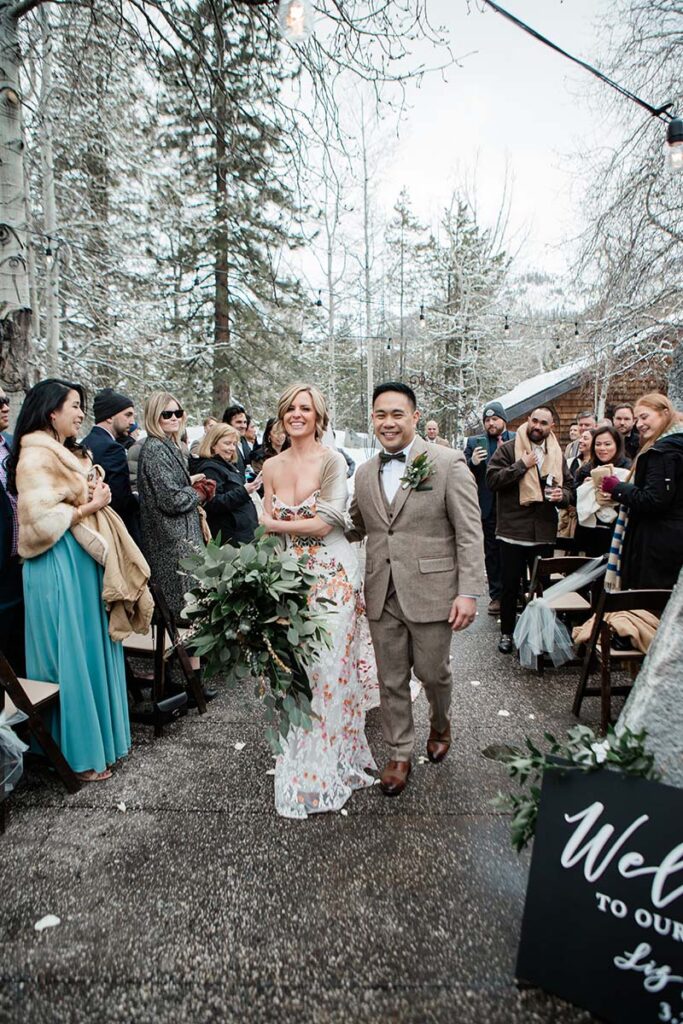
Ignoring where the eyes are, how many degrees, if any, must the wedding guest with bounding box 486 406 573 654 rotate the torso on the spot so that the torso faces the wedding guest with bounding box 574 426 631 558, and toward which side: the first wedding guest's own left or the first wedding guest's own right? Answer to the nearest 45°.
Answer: approximately 135° to the first wedding guest's own left

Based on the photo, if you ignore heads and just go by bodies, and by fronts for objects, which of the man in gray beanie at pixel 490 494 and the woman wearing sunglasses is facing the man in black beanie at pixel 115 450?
the man in gray beanie at pixel 490 494

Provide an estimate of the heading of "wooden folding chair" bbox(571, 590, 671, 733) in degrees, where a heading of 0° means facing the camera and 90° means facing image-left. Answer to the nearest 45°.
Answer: approximately 135°

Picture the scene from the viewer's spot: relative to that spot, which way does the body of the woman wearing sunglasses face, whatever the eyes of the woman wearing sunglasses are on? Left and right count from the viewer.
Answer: facing to the right of the viewer

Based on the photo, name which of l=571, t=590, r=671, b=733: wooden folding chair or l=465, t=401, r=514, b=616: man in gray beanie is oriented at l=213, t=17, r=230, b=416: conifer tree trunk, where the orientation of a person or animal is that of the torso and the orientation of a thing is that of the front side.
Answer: the wooden folding chair

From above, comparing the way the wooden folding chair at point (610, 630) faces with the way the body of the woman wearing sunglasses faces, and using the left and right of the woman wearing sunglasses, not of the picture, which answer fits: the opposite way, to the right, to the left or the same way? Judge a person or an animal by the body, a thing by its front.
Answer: to the left

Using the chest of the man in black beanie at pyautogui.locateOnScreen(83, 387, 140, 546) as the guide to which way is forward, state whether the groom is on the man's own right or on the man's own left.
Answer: on the man's own right

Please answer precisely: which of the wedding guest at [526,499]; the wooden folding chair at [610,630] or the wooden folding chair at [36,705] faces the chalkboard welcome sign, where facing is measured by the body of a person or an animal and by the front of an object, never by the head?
the wedding guest

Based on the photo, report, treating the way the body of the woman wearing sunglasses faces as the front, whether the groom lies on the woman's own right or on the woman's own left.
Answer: on the woman's own right

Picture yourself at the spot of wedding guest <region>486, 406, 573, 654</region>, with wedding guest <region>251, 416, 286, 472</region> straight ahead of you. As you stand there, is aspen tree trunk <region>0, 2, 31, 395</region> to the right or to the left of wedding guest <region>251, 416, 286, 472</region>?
left

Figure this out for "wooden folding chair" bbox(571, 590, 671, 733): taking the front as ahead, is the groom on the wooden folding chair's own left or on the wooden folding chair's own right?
on the wooden folding chair's own left

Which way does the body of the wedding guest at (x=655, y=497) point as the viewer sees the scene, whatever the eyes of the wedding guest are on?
to the viewer's left

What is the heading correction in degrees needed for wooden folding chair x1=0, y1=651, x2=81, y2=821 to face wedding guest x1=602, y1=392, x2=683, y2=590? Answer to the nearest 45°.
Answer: approximately 45° to its right
